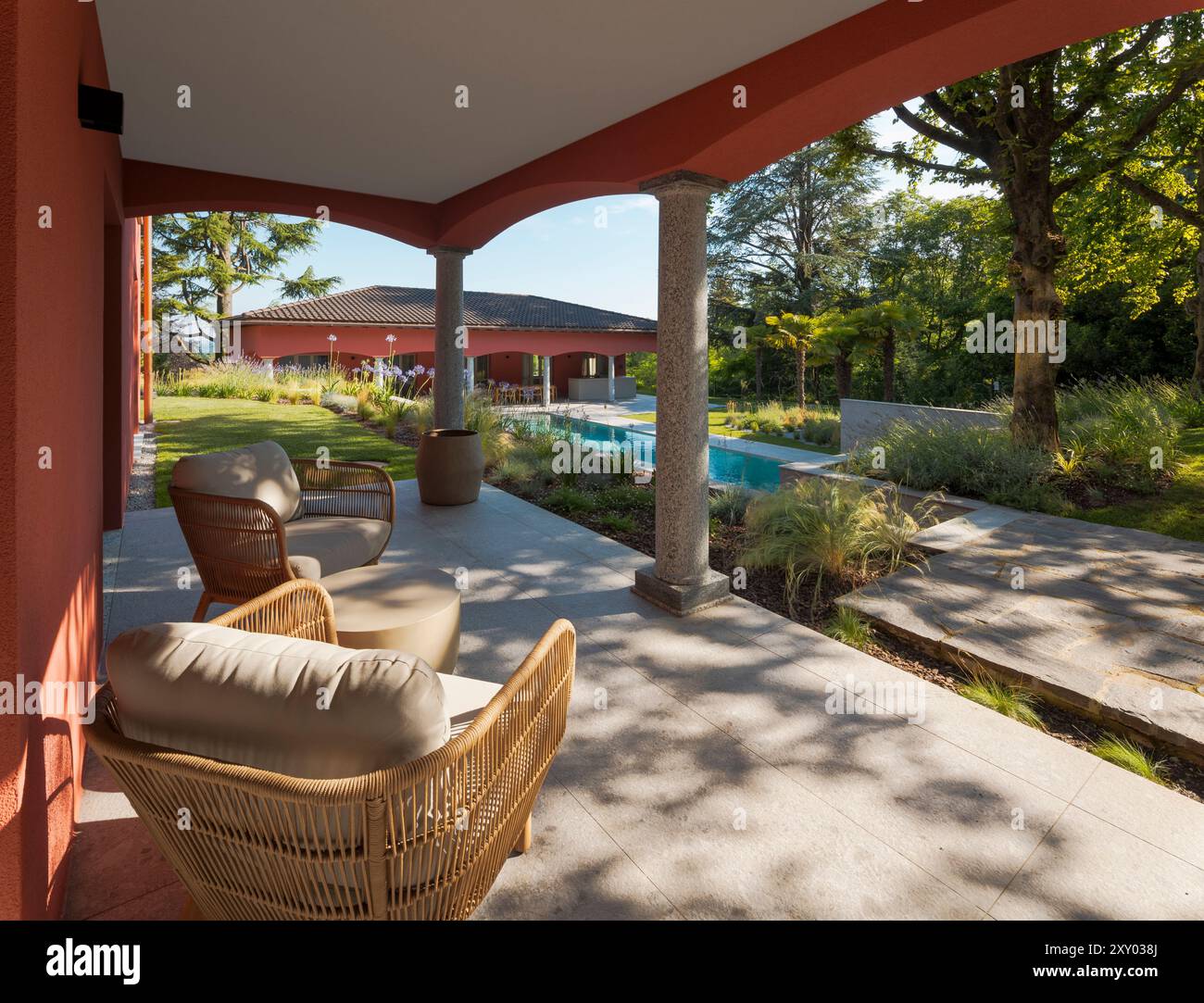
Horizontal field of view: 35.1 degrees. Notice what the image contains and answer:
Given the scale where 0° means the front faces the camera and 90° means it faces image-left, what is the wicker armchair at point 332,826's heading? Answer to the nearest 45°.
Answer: approximately 225°

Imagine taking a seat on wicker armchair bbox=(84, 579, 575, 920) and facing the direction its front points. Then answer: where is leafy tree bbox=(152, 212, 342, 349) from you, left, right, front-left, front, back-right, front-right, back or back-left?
front-left

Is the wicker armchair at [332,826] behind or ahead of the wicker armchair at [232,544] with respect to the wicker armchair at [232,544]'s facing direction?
ahead

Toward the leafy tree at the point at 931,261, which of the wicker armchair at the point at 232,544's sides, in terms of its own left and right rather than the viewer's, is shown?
left

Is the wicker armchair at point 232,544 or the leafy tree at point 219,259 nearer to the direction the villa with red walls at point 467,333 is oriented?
the wicker armchair

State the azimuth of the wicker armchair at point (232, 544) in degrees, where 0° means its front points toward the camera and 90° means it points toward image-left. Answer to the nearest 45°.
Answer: approximately 315°

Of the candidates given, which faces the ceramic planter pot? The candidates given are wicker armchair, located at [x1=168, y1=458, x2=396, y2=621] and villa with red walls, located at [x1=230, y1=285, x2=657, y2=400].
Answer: the villa with red walls

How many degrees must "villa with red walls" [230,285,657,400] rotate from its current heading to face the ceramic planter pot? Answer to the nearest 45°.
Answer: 0° — it already faces it

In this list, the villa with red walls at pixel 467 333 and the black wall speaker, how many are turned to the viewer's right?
1

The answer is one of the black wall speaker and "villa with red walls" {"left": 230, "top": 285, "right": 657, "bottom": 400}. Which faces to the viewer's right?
the black wall speaker

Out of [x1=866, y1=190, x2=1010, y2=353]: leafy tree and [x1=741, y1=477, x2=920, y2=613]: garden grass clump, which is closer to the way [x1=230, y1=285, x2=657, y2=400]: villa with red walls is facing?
the garden grass clump

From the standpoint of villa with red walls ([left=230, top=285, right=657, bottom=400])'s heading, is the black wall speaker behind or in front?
in front

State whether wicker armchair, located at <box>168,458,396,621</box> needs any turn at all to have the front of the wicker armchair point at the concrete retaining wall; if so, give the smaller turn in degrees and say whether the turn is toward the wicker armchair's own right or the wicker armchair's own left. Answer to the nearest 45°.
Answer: approximately 90° to the wicker armchair's own left

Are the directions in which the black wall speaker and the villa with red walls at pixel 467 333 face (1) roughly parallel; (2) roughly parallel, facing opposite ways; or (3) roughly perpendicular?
roughly perpendicular

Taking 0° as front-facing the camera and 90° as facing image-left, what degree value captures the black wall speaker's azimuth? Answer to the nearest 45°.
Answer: approximately 270°
